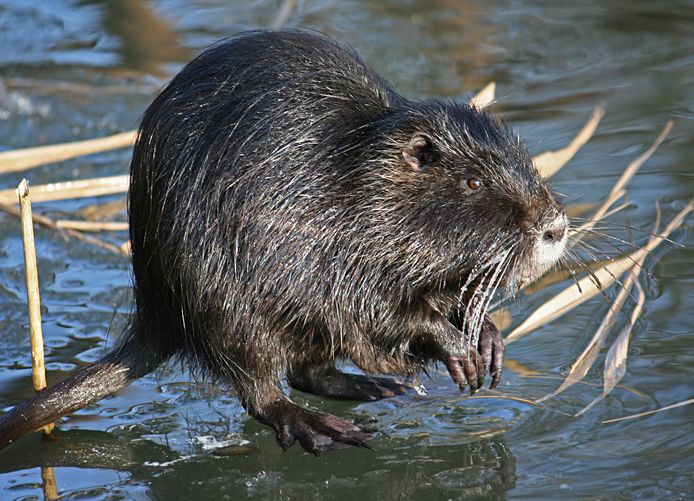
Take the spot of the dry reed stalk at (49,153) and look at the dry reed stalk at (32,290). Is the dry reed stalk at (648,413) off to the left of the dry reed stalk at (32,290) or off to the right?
left

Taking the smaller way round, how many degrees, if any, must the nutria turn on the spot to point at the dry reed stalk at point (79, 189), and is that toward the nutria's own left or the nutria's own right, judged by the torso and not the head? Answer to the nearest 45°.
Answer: approximately 135° to the nutria's own left

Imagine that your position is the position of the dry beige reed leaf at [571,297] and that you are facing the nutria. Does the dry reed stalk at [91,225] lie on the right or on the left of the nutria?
right

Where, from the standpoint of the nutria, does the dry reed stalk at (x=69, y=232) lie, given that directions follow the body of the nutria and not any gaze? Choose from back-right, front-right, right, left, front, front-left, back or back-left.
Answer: back-left

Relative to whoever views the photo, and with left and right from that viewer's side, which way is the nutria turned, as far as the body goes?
facing to the right of the viewer

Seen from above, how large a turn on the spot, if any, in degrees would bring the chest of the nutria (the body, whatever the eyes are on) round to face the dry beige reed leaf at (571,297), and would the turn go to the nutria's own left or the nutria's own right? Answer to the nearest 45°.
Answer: approximately 45° to the nutria's own left

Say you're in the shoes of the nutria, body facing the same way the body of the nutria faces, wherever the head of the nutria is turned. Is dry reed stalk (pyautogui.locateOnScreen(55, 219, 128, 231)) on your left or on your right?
on your left

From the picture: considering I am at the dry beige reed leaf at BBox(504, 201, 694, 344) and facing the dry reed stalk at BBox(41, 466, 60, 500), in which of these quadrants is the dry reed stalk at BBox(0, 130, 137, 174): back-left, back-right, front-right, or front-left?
front-right

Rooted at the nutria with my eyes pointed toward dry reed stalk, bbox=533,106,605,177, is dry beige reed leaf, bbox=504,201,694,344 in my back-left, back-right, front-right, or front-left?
front-right

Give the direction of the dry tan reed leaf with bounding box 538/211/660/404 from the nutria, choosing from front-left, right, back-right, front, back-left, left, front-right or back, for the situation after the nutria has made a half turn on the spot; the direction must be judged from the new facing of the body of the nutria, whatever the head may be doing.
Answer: back

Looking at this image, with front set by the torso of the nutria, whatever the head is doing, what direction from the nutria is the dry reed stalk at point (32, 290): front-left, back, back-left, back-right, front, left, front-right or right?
back

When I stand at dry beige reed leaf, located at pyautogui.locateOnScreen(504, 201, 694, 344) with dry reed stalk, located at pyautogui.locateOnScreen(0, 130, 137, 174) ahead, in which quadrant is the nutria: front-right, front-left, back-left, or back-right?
front-left

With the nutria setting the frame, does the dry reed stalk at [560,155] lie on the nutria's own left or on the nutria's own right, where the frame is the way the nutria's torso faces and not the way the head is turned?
on the nutria's own left
